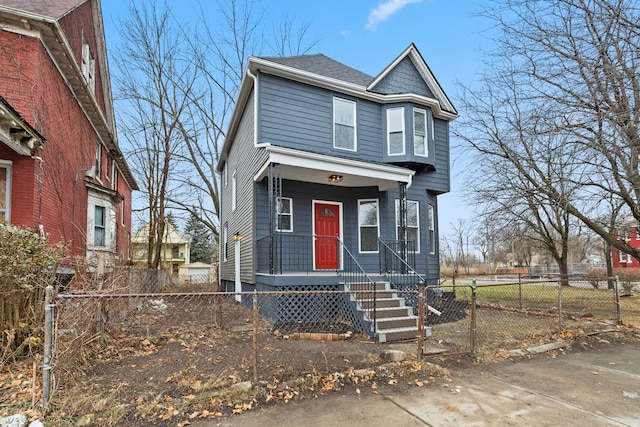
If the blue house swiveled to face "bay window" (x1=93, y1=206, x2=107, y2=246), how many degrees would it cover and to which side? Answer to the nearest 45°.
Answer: approximately 135° to its right

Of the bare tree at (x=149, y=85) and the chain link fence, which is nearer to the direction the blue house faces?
the chain link fence

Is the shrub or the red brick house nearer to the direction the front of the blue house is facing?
the shrub

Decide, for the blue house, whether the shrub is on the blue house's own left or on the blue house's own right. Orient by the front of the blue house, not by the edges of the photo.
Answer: on the blue house's own right

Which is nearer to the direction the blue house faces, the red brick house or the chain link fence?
the chain link fence

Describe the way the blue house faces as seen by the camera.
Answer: facing the viewer and to the right of the viewer

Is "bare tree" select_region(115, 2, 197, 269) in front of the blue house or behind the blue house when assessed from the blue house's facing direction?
behind

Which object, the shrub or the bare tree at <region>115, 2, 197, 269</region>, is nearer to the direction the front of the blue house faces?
the shrub
